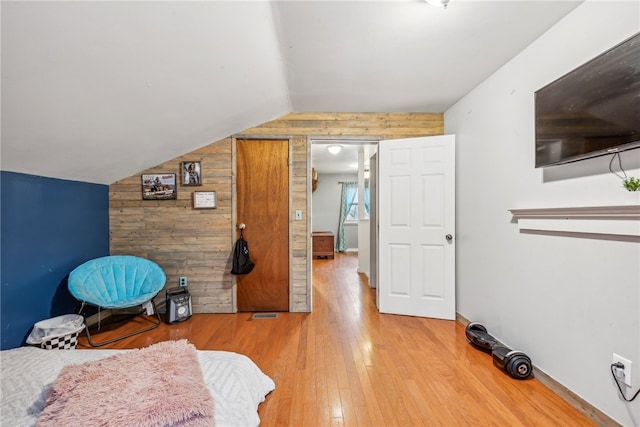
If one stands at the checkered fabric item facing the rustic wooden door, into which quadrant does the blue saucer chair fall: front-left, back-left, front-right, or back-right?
front-left

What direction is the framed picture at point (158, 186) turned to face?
toward the camera

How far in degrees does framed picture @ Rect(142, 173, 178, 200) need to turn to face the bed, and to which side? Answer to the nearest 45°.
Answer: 0° — it already faces it

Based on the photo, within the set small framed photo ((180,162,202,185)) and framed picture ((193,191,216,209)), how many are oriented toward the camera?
2

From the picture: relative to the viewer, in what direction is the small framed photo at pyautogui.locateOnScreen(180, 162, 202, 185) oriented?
toward the camera

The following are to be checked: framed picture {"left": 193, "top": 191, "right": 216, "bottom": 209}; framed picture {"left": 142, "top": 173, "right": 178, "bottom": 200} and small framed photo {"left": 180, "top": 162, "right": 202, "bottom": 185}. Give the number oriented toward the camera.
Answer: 3

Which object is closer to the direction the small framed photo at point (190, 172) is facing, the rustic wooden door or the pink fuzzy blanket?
the pink fuzzy blanket

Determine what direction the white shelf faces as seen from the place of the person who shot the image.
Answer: facing the viewer and to the left of the viewer

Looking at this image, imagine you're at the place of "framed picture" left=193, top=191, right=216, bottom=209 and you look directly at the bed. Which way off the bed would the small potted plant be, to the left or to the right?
left

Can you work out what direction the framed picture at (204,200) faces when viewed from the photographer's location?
facing the viewer

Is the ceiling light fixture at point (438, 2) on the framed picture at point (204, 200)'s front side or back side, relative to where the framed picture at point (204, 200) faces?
on the front side

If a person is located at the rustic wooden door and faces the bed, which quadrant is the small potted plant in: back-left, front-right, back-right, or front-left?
front-left

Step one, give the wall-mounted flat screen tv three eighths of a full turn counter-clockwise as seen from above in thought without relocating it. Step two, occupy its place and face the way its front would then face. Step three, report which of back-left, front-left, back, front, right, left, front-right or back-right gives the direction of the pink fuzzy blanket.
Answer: back-right
